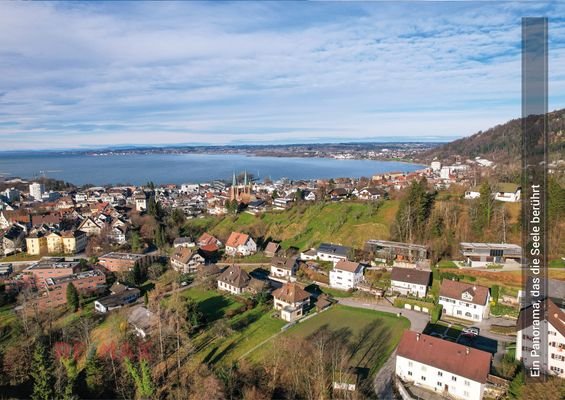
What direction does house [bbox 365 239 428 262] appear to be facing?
toward the camera

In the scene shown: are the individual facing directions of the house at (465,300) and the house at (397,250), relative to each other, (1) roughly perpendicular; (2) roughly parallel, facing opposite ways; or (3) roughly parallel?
roughly parallel

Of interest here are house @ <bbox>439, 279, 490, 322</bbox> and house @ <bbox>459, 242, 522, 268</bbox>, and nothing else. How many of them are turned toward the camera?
2

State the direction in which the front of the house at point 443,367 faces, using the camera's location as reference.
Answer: facing the viewer and to the left of the viewer

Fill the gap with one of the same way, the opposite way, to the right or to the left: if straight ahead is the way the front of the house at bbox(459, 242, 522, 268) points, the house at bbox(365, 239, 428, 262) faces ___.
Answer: the same way

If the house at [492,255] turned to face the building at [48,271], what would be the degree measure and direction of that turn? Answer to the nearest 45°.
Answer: approximately 90° to its right

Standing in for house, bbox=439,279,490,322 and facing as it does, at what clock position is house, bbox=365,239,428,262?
house, bbox=365,239,428,262 is roughly at 5 o'clock from house, bbox=439,279,490,322.

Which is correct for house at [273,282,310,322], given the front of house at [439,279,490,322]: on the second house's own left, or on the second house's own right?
on the second house's own right

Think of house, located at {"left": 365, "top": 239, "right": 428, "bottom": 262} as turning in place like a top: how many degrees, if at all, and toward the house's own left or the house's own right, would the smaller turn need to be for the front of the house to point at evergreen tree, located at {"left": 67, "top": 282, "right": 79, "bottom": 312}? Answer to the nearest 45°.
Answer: approximately 45° to the house's own right

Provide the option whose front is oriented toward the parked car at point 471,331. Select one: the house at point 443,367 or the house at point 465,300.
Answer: the house at point 465,300

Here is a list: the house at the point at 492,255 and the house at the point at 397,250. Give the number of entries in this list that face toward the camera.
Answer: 2

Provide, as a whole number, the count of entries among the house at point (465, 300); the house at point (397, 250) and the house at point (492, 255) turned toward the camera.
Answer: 3

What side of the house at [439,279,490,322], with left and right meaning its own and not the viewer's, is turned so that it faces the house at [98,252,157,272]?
right

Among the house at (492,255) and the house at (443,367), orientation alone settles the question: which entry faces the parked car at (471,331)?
the house at (492,255)

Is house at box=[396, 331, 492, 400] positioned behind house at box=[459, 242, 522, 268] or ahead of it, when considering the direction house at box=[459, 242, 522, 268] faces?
ahead

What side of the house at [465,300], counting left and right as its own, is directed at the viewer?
front
